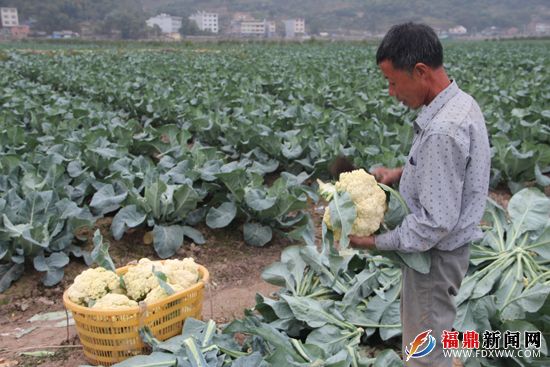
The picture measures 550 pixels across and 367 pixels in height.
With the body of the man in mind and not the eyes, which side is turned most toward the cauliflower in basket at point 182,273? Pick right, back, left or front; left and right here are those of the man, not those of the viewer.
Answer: front

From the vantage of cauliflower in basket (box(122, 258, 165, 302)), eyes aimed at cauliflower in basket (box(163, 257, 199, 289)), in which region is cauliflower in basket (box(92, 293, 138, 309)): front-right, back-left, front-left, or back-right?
back-right

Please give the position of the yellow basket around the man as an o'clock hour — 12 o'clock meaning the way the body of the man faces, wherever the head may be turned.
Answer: The yellow basket is roughly at 12 o'clock from the man.

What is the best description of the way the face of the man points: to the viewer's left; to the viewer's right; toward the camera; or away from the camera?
to the viewer's left

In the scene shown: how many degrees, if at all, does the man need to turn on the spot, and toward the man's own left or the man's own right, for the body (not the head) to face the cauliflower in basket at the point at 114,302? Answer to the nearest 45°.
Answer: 0° — they already face it

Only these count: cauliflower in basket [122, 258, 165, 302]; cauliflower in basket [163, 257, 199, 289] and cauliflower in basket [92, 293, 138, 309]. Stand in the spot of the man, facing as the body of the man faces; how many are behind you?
0

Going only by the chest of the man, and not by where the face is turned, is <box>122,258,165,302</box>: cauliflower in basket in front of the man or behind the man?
in front

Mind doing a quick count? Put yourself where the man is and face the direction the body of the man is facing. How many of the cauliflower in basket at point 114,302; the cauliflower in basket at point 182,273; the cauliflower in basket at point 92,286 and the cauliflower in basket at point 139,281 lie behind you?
0

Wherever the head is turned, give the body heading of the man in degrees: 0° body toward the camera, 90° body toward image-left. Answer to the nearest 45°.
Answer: approximately 90°

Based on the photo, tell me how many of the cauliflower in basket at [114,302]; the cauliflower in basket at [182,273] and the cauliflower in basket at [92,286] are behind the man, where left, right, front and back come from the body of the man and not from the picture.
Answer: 0

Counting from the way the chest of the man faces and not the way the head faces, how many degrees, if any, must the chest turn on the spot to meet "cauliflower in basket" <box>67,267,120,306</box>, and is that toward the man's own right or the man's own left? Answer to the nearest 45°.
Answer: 0° — they already face it
